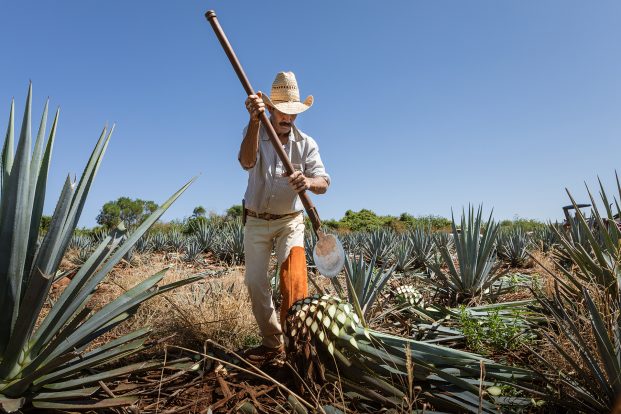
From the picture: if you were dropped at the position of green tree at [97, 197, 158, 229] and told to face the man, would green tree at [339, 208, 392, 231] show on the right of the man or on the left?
left

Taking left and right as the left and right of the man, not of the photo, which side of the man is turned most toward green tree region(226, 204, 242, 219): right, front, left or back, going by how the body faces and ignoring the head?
back

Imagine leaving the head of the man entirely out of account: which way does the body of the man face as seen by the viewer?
toward the camera

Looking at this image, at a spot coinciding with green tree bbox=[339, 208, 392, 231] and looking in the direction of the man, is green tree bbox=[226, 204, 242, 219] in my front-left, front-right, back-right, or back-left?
front-right

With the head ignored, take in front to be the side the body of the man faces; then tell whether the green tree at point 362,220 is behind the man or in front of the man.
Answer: behind

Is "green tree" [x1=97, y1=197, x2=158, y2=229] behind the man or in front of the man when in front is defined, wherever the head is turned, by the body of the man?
behind
